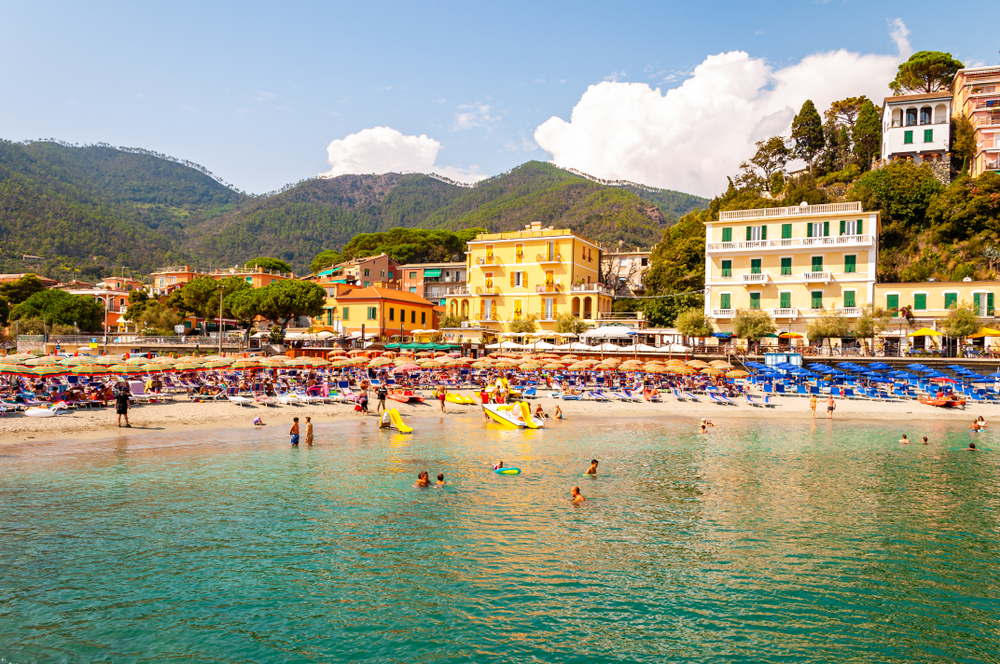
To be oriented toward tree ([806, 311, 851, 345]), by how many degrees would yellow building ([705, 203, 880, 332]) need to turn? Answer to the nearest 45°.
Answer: approximately 45° to its left

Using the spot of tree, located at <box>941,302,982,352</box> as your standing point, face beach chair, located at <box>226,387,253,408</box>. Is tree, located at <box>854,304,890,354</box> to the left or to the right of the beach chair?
right

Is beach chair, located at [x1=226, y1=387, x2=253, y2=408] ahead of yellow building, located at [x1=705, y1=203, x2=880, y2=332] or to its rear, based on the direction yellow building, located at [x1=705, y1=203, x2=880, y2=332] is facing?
ahead

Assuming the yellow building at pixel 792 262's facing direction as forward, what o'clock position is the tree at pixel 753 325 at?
The tree is roughly at 1 o'clock from the yellow building.

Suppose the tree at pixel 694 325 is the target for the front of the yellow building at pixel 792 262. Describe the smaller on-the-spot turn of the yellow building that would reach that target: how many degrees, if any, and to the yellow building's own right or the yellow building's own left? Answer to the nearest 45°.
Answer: approximately 45° to the yellow building's own right

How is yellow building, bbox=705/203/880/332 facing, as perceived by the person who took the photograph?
facing the viewer
